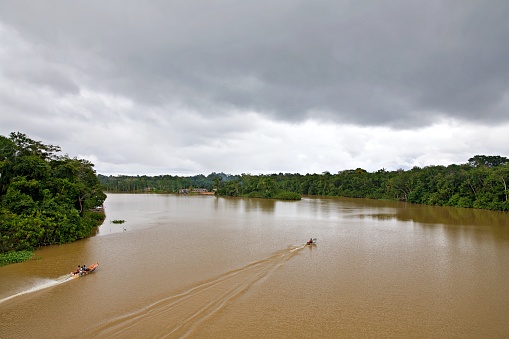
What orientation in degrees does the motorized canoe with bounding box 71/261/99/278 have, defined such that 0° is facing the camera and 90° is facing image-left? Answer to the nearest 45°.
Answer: approximately 225°
